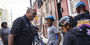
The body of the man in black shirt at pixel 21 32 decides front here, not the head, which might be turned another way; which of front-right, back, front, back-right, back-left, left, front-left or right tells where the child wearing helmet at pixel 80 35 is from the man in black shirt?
front

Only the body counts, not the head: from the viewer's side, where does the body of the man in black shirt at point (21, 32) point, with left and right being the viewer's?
facing the viewer and to the right of the viewer
